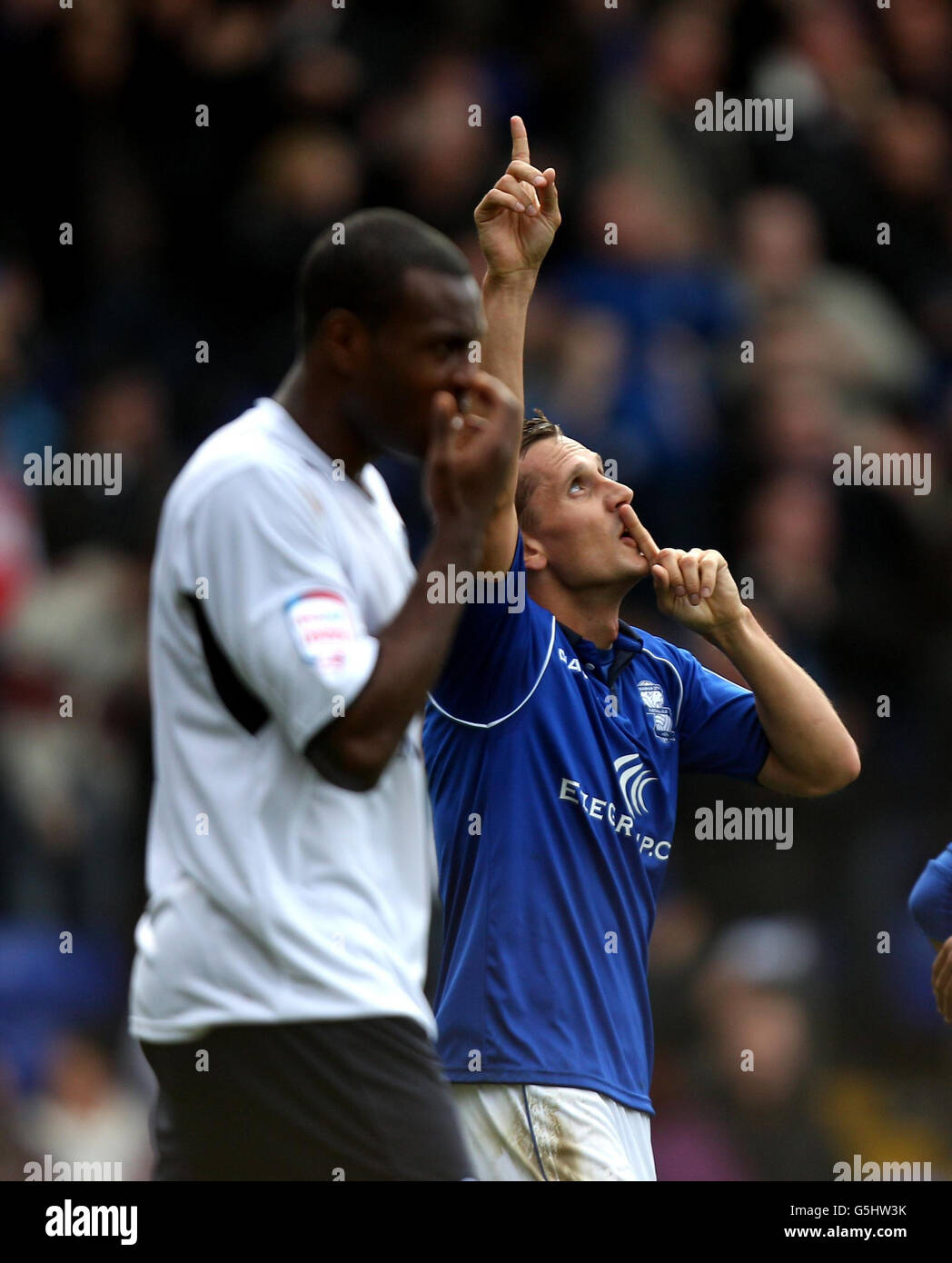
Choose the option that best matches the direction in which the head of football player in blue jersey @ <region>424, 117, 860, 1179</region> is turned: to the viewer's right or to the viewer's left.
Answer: to the viewer's right

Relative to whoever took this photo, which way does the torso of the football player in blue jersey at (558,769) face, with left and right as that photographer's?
facing the viewer and to the right of the viewer
